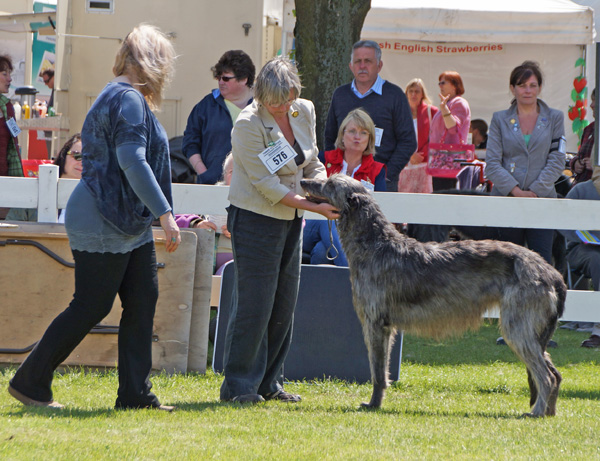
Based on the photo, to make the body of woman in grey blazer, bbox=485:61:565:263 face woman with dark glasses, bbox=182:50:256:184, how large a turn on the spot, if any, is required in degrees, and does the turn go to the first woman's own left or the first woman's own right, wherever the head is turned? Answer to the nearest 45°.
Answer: approximately 90° to the first woman's own right

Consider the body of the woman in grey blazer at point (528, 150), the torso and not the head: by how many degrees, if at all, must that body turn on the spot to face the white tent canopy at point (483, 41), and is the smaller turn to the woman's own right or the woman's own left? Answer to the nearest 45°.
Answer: approximately 180°

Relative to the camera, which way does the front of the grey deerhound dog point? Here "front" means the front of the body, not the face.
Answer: to the viewer's left

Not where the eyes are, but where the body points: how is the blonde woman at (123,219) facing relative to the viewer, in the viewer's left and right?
facing to the right of the viewer

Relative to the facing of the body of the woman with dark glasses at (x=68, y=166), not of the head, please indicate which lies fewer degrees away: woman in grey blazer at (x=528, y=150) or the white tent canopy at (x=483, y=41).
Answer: the woman in grey blazer

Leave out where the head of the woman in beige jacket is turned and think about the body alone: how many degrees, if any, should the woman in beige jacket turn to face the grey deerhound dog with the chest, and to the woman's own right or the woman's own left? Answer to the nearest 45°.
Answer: approximately 45° to the woman's own left

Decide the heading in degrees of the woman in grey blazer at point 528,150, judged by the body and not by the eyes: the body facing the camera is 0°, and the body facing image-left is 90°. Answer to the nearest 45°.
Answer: approximately 0°

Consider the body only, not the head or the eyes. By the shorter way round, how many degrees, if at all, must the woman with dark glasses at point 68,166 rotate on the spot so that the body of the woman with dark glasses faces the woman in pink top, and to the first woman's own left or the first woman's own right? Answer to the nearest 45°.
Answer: approximately 90° to the first woman's own left

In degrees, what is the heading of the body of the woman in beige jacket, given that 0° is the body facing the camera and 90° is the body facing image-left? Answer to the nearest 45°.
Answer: approximately 315°

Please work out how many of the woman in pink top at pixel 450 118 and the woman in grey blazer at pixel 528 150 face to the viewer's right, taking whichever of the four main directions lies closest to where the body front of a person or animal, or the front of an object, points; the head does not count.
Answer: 0

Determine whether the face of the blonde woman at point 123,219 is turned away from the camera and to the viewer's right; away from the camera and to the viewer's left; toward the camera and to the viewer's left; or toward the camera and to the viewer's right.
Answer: away from the camera and to the viewer's right

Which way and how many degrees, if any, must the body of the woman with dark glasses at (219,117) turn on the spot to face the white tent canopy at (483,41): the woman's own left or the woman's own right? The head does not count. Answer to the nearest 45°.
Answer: approximately 90° to the woman's own left
